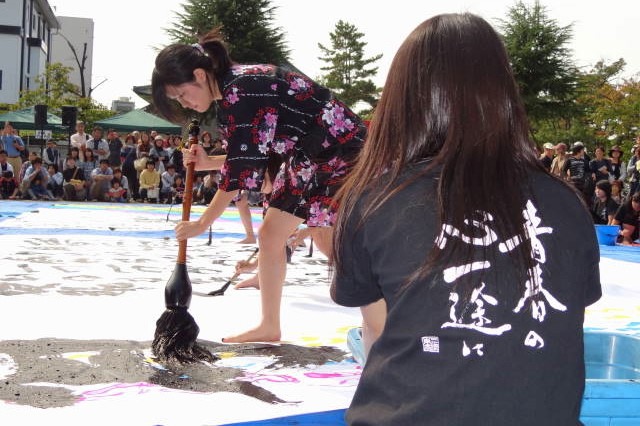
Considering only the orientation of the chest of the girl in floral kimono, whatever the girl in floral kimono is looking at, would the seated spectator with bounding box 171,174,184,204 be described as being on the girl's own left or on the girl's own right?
on the girl's own right

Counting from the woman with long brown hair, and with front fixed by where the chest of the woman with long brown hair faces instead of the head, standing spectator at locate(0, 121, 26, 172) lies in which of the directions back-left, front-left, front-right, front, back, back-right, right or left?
front-left

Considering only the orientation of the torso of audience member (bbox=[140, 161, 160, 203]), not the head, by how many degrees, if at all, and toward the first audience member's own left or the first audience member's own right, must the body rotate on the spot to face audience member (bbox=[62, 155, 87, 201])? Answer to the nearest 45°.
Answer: approximately 90° to the first audience member's own right

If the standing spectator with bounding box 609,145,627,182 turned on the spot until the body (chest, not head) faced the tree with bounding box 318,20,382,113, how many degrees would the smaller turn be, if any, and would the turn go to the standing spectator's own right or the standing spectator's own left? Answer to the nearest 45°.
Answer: approximately 90° to the standing spectator's own right

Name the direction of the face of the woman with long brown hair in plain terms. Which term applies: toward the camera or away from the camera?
away from the camera

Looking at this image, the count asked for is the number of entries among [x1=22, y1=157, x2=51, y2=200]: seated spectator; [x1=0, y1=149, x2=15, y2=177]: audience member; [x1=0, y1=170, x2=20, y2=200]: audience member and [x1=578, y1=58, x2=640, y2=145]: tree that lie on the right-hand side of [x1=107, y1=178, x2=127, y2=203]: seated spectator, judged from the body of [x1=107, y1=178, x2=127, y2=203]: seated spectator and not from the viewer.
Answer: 3

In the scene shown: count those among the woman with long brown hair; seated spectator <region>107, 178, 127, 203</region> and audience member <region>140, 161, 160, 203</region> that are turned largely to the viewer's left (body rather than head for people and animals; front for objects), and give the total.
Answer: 0

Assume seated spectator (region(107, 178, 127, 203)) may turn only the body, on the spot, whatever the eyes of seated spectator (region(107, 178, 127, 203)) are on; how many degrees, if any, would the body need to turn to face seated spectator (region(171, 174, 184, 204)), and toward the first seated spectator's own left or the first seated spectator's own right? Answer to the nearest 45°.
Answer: approximately 90° to the first seated spectator's own left

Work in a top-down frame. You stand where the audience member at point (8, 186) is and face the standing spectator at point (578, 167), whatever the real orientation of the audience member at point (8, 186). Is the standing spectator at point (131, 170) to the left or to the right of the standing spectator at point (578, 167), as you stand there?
left

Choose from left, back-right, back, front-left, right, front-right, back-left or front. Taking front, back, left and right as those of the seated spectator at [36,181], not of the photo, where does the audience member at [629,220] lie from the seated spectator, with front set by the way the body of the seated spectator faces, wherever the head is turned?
front-left

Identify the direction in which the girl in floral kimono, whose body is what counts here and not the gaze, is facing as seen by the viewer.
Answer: to the viewer's left

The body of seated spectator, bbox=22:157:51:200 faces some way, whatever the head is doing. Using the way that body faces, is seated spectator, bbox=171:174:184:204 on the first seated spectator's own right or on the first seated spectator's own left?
on the first seated spectator's own left

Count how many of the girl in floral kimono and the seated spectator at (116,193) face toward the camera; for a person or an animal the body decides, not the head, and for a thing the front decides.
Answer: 1

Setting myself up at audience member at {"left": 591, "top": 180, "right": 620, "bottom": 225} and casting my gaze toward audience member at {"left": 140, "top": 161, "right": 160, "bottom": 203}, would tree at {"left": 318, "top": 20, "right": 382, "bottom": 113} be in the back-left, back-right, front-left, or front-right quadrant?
front-right

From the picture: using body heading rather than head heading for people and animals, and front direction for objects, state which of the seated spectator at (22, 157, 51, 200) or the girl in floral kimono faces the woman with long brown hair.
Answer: the seated spectator

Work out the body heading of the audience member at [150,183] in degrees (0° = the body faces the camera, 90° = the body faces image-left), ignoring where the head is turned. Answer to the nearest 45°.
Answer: approximately 0°

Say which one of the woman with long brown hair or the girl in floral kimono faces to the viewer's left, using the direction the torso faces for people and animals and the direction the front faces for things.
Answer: the girl in floral kimono

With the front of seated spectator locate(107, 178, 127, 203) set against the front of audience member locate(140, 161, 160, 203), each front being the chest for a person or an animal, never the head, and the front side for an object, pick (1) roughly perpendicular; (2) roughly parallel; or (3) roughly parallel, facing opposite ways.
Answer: roughly parallel

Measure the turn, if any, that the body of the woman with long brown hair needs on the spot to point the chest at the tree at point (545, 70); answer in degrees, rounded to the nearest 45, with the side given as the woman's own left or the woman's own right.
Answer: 0° — they already face it

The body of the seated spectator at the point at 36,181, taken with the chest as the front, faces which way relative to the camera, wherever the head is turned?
toward the camera
